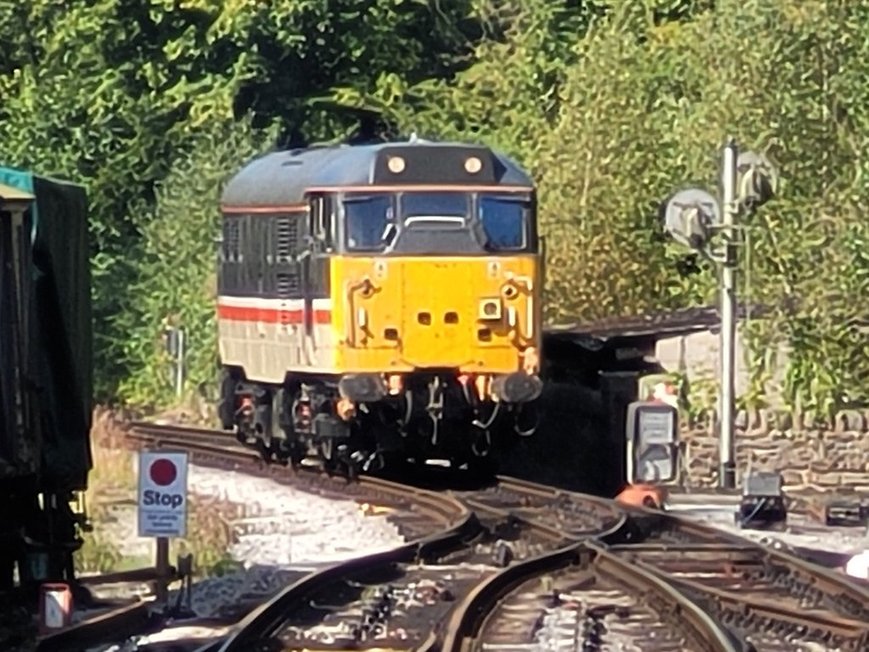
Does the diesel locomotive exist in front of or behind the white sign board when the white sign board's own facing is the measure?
behind

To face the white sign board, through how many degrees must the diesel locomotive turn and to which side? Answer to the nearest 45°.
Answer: approximately 45° to its right

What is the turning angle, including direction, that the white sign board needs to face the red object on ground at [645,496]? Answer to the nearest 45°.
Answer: approximately 135° to its left

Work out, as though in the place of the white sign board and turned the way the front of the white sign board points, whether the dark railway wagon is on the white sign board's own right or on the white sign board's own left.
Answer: on the white sign board's own right

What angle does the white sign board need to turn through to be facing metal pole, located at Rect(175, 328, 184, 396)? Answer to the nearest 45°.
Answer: approximately 180°

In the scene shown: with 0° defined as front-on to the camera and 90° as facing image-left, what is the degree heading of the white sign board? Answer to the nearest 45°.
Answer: approximately 0°
